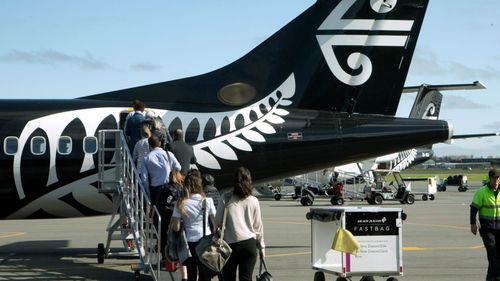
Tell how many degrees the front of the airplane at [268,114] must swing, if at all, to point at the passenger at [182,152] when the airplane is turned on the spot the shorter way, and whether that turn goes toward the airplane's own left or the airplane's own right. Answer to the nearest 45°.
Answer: approximately 45° to the airplane's own left

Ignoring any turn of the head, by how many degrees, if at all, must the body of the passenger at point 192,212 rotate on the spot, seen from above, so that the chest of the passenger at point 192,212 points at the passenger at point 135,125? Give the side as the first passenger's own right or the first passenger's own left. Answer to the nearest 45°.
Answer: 0° — they already face them

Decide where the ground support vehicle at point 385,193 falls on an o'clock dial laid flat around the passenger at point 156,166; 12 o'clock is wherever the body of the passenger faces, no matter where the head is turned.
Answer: The ground support vehicle is roughly at 1 o'clock from the passenger.

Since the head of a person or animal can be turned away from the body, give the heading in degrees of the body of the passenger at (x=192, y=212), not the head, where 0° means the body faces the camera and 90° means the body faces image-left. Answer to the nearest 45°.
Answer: approximately 180°

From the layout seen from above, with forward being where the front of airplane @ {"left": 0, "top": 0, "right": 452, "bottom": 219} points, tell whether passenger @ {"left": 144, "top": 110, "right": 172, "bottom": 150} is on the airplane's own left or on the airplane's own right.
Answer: on the airplane's own left

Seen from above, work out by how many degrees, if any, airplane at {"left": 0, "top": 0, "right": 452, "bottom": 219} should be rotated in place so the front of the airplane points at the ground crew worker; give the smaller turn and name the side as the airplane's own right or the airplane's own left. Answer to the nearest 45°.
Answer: approximately 135° to the airplane's own left

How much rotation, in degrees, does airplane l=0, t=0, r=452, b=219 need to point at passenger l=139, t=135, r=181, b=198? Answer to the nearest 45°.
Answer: approximately 45° to its left

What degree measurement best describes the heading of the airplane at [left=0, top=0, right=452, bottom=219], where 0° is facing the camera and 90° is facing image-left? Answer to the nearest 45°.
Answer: approximately 90°

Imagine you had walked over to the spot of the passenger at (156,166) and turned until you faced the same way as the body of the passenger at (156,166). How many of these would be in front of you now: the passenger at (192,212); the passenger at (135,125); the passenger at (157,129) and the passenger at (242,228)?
2

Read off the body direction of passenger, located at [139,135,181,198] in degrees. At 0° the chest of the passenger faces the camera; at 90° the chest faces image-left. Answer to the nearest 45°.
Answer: approximately 180°

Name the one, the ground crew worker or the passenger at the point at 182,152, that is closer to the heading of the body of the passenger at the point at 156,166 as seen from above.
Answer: the passenger

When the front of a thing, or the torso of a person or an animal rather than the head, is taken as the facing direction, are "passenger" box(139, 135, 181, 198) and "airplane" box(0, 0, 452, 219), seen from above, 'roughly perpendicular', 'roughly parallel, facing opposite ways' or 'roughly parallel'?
roughly perpendicular

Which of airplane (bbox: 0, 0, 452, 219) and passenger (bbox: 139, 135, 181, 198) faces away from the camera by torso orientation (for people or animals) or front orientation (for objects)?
the passenger

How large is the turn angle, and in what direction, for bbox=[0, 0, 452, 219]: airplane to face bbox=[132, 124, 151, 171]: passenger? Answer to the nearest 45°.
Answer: approximately 45° to its left

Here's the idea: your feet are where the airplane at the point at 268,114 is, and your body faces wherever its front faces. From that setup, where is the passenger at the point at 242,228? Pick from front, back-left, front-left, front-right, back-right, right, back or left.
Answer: left

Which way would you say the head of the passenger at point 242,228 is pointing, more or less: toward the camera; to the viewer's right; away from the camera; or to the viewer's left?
away from the camera

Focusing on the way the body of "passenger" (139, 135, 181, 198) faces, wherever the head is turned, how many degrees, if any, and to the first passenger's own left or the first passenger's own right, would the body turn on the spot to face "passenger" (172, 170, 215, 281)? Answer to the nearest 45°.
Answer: approximately 180°

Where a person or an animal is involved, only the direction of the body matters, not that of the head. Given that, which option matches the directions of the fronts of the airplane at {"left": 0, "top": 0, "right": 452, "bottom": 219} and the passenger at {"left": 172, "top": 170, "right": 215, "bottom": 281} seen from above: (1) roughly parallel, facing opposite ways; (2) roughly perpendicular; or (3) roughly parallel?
roughly perpendicular
